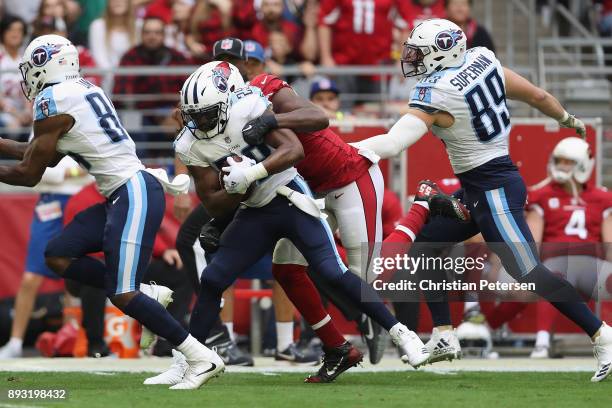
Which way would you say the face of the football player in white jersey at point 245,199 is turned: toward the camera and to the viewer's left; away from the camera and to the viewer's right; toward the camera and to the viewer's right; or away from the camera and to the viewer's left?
toward the camera and to the viewer's left

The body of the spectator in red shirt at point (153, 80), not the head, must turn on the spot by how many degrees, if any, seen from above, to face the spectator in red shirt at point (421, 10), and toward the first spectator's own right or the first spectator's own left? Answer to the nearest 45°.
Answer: approximately 90° to the first spectator's own left

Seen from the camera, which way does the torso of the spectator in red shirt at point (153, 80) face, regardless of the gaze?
toward the camera

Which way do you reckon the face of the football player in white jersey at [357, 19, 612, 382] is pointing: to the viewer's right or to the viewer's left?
to the viewer's left

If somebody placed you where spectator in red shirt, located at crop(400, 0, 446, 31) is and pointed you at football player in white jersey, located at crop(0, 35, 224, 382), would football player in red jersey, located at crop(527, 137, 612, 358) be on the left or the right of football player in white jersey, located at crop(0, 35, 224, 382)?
left

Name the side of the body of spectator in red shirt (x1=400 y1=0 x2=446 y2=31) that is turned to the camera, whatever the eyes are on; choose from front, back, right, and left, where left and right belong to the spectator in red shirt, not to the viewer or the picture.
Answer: front

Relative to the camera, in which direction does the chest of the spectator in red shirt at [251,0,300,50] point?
toward the camera
